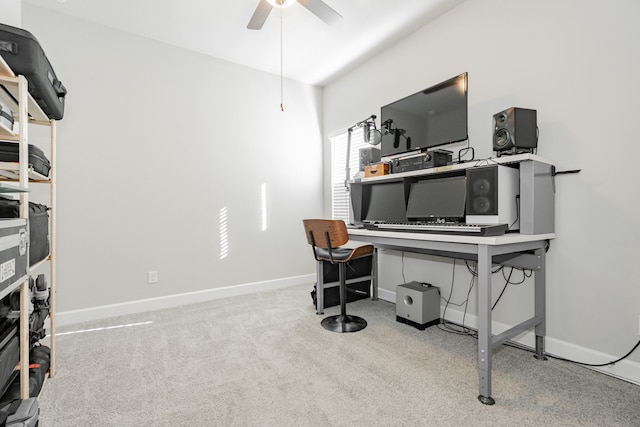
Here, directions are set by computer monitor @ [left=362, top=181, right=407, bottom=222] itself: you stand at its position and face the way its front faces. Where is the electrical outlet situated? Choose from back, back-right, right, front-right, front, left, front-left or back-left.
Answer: front-right

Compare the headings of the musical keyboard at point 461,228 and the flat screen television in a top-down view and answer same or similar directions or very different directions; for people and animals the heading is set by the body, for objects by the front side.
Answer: same or similar directions

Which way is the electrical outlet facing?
toward the camera

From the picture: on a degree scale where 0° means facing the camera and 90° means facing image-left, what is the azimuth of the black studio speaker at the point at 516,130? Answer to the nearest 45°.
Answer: approximately 45°

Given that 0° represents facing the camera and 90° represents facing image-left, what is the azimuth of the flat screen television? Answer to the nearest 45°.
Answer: approximately 45°

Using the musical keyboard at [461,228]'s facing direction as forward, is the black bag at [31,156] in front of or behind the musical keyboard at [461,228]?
in front

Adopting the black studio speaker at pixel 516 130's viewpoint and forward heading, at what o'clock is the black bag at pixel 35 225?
The black bag is roughly at 12 o'clock from the black studio speaker.

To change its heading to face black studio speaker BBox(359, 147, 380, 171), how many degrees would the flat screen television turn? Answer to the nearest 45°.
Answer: approximately 90° to its right

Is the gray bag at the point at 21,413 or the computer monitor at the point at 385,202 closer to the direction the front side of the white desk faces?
the gray bag

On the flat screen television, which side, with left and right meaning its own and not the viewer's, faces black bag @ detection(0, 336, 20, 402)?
front

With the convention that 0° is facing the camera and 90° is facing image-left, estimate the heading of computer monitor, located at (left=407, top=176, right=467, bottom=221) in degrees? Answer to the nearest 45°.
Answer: approximately 45°

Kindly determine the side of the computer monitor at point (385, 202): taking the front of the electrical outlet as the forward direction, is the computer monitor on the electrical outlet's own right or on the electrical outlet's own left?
on the electrical outlet's own left

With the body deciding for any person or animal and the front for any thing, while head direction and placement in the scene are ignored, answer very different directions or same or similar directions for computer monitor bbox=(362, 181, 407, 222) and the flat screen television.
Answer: same or similar directions

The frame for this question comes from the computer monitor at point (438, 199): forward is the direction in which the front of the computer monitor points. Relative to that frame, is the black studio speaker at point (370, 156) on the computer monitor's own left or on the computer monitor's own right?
on the computer monitor's own right

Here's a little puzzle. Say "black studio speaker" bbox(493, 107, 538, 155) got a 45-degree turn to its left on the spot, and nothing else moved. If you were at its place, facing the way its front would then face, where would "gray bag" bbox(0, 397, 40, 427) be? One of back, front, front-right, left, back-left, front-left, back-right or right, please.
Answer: front-right
